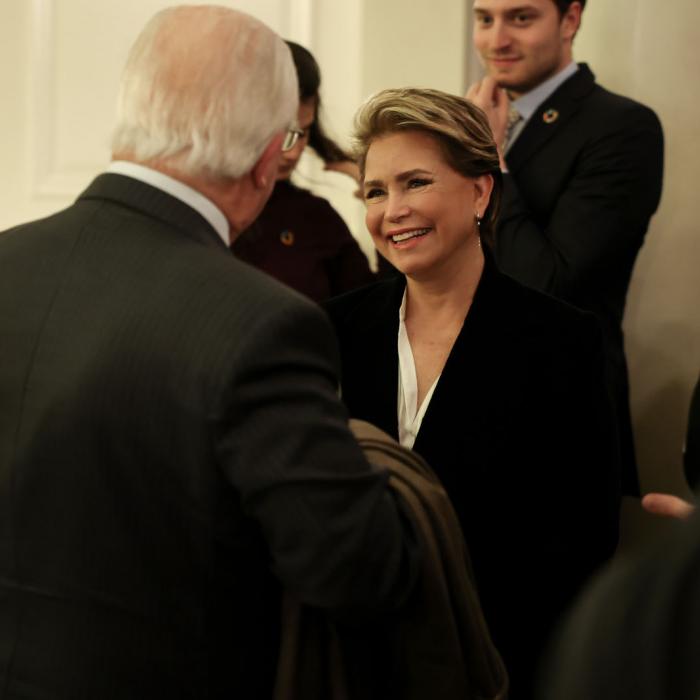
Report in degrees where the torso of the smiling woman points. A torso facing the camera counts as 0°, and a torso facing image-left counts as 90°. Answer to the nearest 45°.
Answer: approximately 45°

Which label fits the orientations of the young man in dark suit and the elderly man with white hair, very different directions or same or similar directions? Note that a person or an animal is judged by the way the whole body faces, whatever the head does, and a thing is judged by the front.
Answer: very different directions

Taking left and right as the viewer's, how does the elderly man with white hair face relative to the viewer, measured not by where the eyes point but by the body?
facing away from the viewer and to the right of the viewer

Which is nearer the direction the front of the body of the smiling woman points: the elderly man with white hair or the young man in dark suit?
the elderly man with white hair

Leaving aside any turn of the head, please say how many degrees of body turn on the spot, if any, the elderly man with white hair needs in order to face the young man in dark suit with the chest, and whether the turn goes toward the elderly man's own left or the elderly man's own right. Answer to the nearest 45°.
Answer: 0° — they already face them

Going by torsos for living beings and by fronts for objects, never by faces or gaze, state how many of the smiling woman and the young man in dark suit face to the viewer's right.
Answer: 0

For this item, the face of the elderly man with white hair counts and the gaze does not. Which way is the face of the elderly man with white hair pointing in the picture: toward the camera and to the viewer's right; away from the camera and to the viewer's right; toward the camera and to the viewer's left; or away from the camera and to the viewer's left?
away from the camera and to the viewer's right

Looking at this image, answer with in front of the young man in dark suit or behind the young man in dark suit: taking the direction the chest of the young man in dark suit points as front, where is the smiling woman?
in front

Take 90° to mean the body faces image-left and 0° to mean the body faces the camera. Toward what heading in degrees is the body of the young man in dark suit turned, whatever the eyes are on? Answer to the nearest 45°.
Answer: approximately 45°
